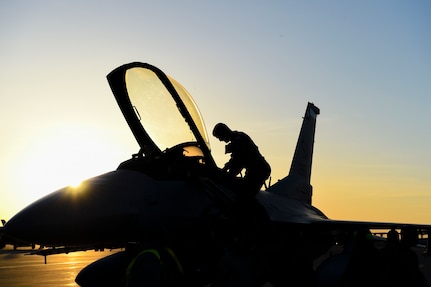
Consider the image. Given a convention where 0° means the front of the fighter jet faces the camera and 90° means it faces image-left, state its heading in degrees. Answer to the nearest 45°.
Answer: approximately 45°

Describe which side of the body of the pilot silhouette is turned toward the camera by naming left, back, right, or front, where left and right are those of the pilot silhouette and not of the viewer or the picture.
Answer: left
